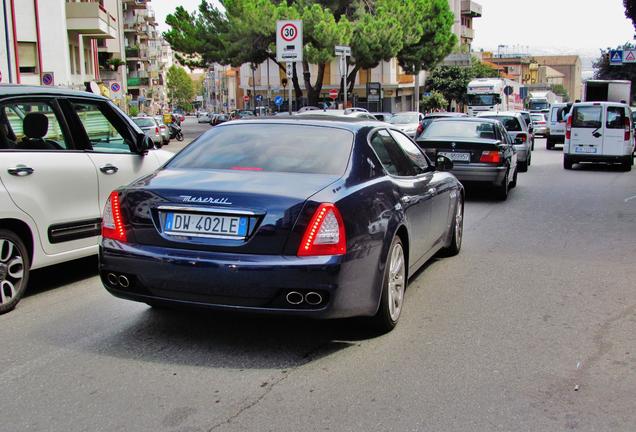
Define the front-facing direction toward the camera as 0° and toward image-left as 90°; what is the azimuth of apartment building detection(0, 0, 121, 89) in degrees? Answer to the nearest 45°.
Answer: approximately 315°

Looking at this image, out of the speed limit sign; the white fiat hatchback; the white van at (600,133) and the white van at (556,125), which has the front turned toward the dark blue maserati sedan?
the speed limit sign

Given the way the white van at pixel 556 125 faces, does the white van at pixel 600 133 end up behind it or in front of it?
behind

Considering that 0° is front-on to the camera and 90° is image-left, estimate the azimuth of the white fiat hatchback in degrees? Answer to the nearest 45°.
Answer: approximately 225°

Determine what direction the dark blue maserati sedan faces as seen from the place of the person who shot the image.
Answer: facing away from the viewer and to the right of the viewer

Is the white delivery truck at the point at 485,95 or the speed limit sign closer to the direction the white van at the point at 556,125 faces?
the white delivery truck

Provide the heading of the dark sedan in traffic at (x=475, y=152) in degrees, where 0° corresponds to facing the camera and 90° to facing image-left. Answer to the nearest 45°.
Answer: approximately 180°

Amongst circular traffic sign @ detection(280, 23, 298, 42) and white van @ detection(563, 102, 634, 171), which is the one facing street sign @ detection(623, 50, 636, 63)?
the white van

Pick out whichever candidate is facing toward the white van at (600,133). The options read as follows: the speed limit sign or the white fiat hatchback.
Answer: the white fiat hatchback

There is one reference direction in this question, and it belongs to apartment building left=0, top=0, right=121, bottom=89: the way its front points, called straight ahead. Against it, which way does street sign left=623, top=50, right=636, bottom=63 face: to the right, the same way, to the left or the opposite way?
to the right

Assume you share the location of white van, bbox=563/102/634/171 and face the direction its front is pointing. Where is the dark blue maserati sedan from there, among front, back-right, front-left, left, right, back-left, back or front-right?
back

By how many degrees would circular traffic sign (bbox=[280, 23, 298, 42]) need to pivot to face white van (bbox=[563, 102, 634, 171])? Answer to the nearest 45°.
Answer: approximately 90° to its left

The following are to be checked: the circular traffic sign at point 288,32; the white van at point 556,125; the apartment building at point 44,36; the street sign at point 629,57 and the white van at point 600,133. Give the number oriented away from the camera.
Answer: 2

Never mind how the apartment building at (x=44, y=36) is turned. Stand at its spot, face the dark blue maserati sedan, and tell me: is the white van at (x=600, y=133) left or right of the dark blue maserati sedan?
left

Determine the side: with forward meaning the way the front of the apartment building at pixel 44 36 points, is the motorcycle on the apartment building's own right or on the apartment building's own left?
on the apartment building's own left

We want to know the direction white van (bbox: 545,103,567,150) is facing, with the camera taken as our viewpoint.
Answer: facing away from the viewer
